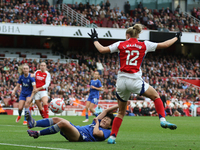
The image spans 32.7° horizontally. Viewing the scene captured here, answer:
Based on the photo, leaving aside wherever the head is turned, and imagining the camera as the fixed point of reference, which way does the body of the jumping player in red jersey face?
away from the camera

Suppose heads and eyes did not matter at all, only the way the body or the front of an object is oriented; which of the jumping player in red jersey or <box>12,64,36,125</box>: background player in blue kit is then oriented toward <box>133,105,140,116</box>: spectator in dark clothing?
the jumping player in red jersey

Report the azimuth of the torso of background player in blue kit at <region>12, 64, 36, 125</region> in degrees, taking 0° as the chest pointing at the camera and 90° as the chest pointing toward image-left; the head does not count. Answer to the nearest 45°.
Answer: approximately 0°

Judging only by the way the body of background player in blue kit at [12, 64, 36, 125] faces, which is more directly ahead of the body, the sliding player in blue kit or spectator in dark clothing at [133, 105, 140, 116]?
the sliding player in blue kit

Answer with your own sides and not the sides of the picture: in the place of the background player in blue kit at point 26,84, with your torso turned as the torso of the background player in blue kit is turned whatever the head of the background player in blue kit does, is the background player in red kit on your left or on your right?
on your left

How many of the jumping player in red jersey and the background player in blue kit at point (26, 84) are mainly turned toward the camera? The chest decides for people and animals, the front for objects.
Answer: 1

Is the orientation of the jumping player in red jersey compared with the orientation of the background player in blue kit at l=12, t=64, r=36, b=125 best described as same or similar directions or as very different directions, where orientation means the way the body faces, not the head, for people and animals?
very different directions
